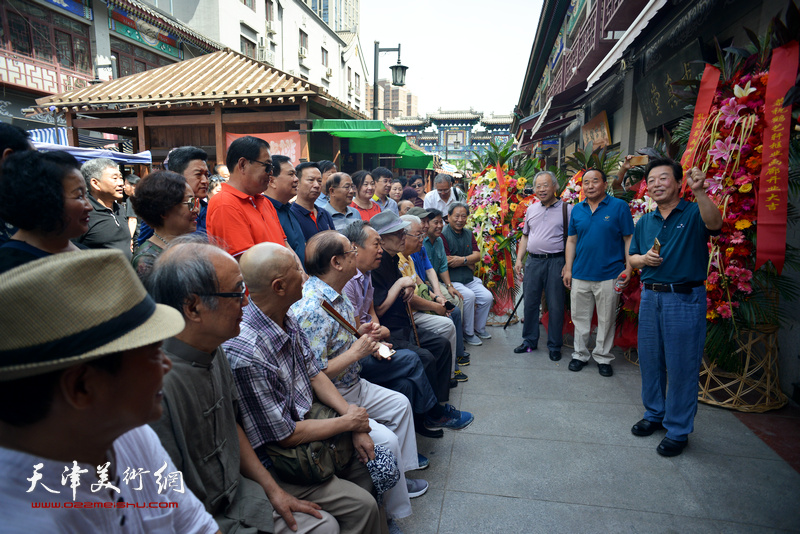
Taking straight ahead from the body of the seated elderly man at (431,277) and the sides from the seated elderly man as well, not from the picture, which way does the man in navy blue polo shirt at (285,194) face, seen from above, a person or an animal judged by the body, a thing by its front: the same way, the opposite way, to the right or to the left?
the same way

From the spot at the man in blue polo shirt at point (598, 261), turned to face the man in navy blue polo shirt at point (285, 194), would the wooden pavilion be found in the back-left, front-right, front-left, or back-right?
front-right

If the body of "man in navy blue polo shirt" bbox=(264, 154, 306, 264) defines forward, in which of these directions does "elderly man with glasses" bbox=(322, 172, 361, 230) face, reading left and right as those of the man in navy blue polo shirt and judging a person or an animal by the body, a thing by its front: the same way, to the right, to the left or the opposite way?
the same way

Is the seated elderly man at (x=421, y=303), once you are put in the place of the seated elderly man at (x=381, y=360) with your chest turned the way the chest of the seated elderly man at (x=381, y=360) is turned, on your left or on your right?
on your left

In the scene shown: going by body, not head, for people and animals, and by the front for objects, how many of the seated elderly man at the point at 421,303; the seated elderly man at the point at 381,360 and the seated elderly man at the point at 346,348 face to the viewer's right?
3

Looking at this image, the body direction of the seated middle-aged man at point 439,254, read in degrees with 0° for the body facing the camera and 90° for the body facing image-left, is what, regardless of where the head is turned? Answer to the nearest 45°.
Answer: approximately 315°

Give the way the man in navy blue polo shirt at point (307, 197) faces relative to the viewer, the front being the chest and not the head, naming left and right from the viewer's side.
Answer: facing the viewer and to the right of the viewer

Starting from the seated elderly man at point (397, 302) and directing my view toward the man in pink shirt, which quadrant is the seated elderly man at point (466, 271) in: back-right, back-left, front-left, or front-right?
front-left

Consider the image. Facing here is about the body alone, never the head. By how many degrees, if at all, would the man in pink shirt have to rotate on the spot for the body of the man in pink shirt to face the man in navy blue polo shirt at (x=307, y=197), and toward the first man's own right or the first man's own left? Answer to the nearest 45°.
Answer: approximately 45° to the first man's own right

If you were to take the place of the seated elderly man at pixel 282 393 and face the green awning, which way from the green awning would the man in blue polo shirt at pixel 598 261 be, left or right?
right

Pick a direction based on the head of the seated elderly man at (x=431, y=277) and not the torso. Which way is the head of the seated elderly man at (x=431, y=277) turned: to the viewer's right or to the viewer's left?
to the viewer's right

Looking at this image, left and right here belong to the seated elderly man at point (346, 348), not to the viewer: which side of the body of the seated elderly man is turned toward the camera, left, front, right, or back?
right

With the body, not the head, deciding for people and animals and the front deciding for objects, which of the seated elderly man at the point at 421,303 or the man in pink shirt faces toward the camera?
the man in pink shirt

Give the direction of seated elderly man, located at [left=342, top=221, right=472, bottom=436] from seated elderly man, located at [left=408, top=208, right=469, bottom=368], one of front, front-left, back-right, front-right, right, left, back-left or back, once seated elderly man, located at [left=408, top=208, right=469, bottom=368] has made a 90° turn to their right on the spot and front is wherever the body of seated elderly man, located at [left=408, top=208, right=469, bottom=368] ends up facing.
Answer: front-left

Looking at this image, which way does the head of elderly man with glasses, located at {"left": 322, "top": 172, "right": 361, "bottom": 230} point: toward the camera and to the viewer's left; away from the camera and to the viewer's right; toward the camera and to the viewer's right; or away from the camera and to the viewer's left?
toward the camera and to the viewer's right

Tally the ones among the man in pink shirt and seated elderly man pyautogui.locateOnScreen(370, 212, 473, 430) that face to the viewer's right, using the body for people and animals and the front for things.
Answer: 1

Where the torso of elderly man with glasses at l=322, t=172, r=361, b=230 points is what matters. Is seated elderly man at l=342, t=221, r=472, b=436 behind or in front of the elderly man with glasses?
in front

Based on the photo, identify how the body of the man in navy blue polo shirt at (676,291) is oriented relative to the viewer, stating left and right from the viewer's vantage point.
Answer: facing the viewer and to the left of the viewer

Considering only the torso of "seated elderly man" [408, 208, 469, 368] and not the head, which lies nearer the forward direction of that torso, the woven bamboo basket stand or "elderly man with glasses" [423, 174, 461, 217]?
the woven bamboo basket stand

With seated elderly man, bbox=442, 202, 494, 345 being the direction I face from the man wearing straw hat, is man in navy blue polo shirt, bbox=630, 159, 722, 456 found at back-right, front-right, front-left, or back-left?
front-right

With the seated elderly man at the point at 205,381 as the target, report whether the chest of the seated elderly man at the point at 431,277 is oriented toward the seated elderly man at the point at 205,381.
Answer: no

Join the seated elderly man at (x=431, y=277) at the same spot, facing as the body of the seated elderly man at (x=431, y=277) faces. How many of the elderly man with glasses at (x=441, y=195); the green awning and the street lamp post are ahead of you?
0

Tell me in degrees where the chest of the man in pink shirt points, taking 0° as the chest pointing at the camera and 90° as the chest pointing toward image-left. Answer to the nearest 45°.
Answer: approximately 0°
